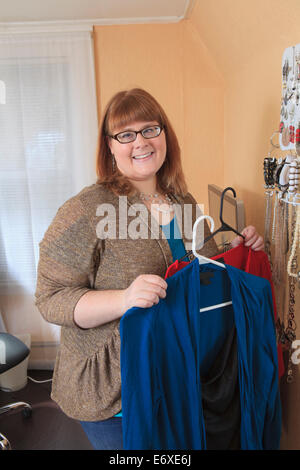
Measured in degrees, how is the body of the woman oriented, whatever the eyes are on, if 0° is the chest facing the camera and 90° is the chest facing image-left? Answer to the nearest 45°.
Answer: approximately 315°
